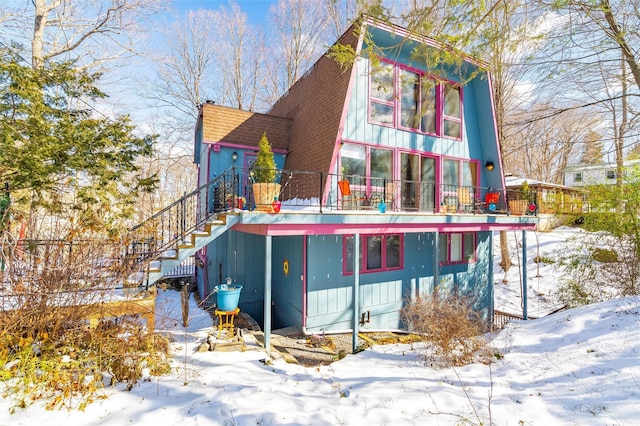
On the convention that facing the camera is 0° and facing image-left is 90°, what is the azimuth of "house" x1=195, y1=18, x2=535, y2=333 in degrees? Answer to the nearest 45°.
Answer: approximately 315°

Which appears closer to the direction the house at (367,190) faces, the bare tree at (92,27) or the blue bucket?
the blue bucket

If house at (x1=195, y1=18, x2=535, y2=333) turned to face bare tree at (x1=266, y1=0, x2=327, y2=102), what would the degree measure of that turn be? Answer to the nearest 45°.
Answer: approximately 135° to its left

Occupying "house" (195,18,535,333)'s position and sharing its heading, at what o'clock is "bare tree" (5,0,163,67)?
The bare tree is roughly at 5 o'clock from the house.

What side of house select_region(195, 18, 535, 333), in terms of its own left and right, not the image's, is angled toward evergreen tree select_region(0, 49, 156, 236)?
right

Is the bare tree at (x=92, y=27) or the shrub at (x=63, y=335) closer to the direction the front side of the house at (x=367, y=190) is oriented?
the shrub

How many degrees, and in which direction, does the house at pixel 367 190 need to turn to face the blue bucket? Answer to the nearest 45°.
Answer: approximately 90° to its right

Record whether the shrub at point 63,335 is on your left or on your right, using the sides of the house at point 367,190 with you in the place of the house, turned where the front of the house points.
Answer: on your right

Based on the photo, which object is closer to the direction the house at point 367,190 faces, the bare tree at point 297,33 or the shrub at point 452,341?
the shrub

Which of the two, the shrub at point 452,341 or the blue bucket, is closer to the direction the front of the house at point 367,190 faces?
the shrub

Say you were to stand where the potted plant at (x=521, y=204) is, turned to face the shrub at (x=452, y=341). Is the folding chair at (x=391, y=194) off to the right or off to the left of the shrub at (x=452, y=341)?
right

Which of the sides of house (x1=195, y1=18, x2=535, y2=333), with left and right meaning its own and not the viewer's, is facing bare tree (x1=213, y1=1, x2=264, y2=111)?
back
